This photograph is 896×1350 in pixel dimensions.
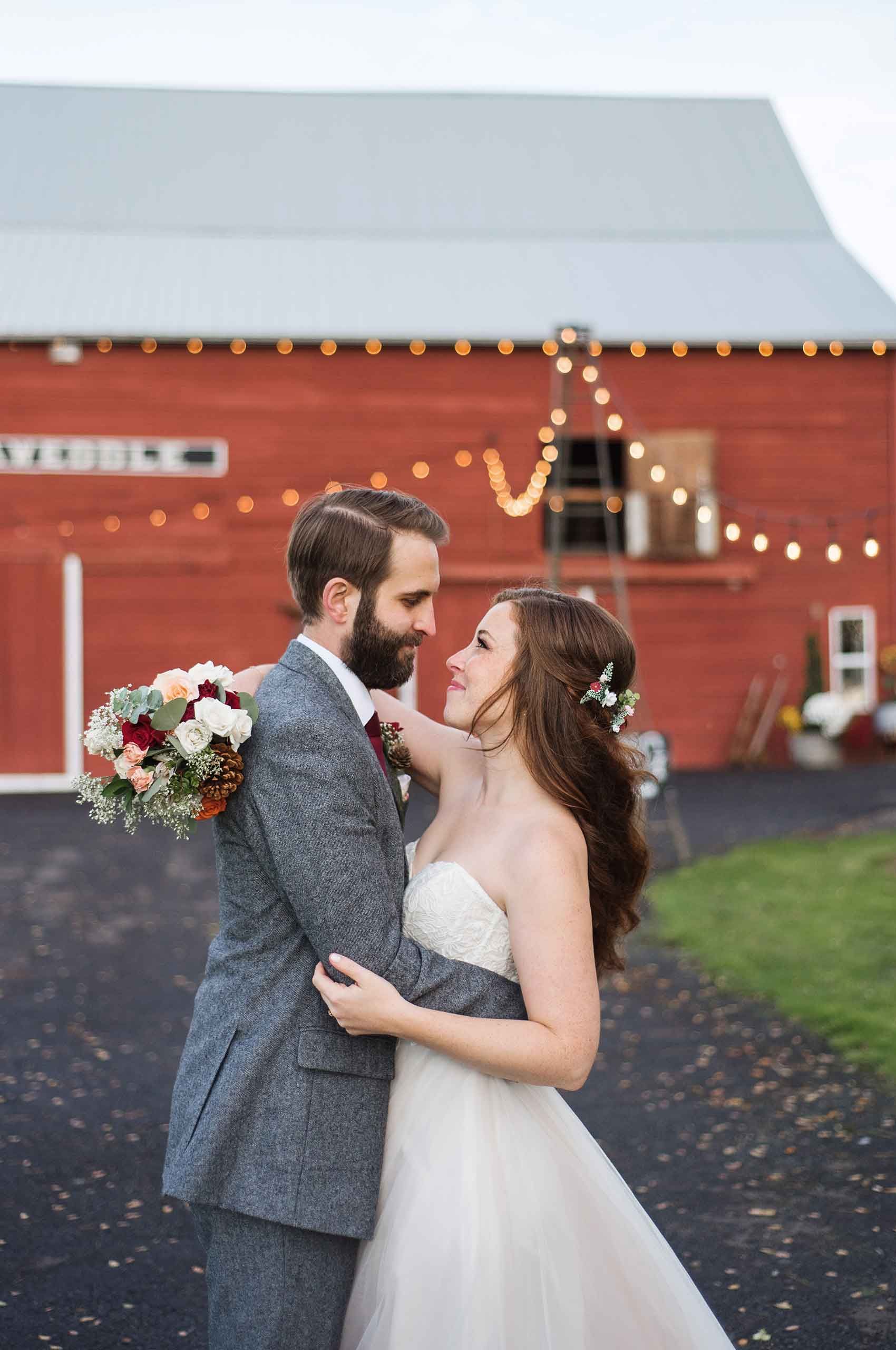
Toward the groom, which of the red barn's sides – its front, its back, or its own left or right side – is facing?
front

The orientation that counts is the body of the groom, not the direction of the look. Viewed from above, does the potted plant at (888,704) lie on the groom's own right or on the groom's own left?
on the groom's own left

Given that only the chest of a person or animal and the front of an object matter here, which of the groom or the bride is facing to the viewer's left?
the bride

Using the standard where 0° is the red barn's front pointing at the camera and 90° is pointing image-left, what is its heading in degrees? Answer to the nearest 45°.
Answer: approximately 0°

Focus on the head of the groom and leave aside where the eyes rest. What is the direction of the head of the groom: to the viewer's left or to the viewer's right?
to the viewer's right

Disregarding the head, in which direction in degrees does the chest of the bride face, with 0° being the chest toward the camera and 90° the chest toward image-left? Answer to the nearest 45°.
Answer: approximately 90°

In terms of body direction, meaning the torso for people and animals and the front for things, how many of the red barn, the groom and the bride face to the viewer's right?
1

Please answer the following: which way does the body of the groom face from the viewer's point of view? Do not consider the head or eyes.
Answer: to the viewer's right

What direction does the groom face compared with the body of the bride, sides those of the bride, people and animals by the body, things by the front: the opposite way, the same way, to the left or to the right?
the opposite way

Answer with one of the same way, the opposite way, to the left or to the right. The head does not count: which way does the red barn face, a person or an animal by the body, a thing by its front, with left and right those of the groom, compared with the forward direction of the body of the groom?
to the right
